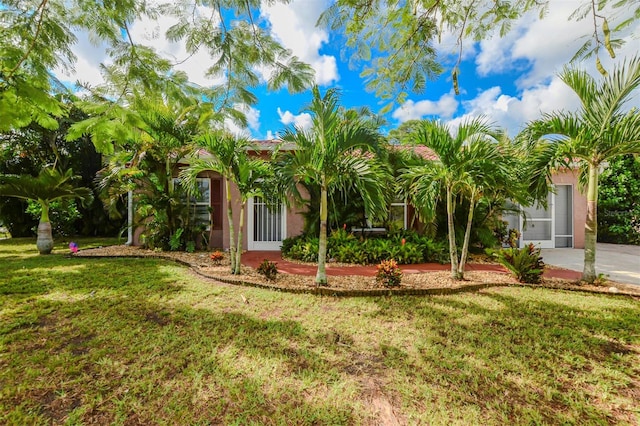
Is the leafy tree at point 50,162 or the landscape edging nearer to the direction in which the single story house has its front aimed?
the landscape edging

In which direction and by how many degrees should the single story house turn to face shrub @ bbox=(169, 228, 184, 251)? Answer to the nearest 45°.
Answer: approximately 45° to its right

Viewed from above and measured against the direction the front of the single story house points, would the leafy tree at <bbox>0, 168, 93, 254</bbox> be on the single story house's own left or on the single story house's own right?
on the single story house's own right

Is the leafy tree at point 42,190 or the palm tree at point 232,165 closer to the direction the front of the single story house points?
the palm tree

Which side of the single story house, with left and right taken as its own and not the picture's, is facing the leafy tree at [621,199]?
left

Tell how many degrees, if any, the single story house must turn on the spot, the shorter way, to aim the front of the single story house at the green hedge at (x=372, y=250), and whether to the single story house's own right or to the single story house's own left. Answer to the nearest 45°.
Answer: approximately 45° to the single story house's own left

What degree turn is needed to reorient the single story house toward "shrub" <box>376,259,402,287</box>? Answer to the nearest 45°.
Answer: approximately 45° to its left

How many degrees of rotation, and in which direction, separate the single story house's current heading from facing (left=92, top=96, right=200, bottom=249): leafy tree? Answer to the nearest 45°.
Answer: approximately 45° to its right

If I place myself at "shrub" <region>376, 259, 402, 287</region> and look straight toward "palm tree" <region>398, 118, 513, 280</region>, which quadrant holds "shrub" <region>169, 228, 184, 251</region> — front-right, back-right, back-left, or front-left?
back-left

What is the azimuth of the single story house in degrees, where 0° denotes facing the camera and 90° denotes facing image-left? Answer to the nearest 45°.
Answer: approximately 0°

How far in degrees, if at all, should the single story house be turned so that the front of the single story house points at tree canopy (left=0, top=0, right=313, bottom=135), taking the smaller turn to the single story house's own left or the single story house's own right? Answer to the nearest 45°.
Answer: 0° — it already faces it

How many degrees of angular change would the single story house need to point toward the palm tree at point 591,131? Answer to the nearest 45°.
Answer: approximately 45° to its left
